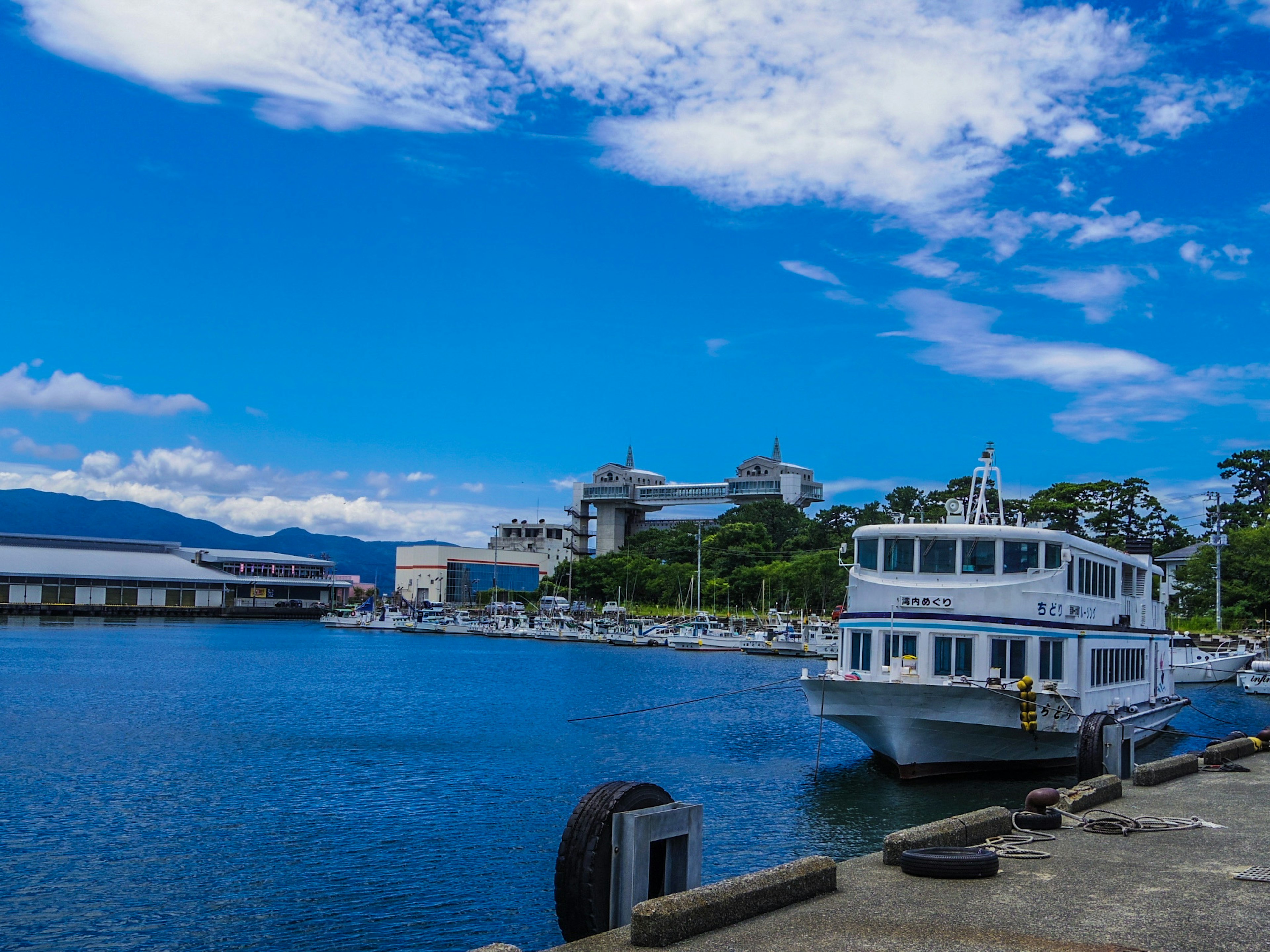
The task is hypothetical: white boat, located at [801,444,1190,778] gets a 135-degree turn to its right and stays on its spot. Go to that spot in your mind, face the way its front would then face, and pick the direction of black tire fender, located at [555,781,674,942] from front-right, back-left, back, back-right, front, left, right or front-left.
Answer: back

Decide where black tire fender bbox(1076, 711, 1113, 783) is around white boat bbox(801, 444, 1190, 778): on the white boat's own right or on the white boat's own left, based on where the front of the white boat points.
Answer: on the white boat's own left

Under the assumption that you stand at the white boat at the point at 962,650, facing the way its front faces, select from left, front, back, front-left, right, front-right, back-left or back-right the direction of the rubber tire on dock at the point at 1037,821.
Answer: front-left

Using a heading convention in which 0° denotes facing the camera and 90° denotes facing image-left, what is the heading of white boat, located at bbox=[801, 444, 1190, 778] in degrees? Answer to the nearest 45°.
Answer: approximately 45°

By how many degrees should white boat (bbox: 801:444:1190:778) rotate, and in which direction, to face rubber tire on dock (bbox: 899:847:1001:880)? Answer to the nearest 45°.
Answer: approximately 45° to its left
